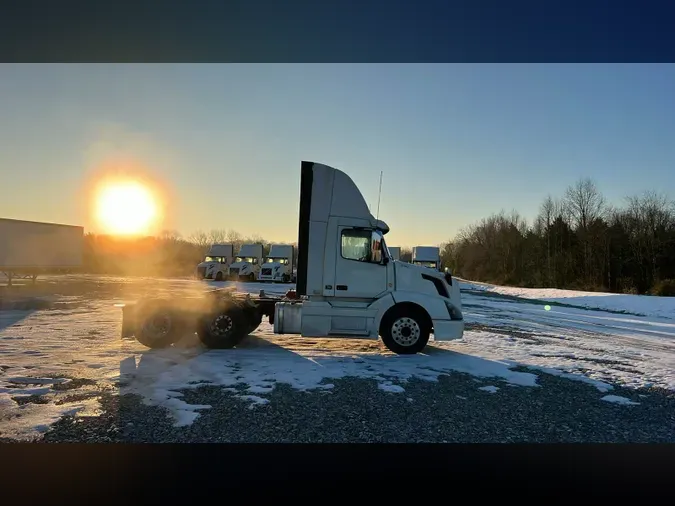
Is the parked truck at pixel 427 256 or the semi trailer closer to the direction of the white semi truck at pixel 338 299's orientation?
the parked truck

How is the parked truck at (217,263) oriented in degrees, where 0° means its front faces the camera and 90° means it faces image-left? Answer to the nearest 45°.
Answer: approximately 45°

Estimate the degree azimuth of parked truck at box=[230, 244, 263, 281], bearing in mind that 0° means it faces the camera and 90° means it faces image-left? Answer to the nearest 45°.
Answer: approximately 45°

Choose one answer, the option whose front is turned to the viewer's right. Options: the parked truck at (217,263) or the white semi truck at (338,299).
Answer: the white semi truck

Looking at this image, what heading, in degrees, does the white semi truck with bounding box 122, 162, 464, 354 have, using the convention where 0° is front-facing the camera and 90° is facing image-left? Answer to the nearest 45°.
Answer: approximately 270°

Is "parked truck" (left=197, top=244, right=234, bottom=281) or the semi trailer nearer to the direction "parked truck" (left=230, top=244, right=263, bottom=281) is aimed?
the semi trailer

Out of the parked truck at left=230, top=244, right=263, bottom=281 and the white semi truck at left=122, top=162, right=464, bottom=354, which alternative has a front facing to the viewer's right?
the white semi truck

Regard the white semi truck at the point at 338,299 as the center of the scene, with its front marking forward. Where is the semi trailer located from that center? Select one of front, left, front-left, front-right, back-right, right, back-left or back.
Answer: back-left

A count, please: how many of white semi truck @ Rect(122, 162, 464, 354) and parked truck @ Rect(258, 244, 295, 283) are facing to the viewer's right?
1

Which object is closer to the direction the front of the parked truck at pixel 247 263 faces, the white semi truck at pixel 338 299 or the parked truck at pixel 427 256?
the white semi truck
